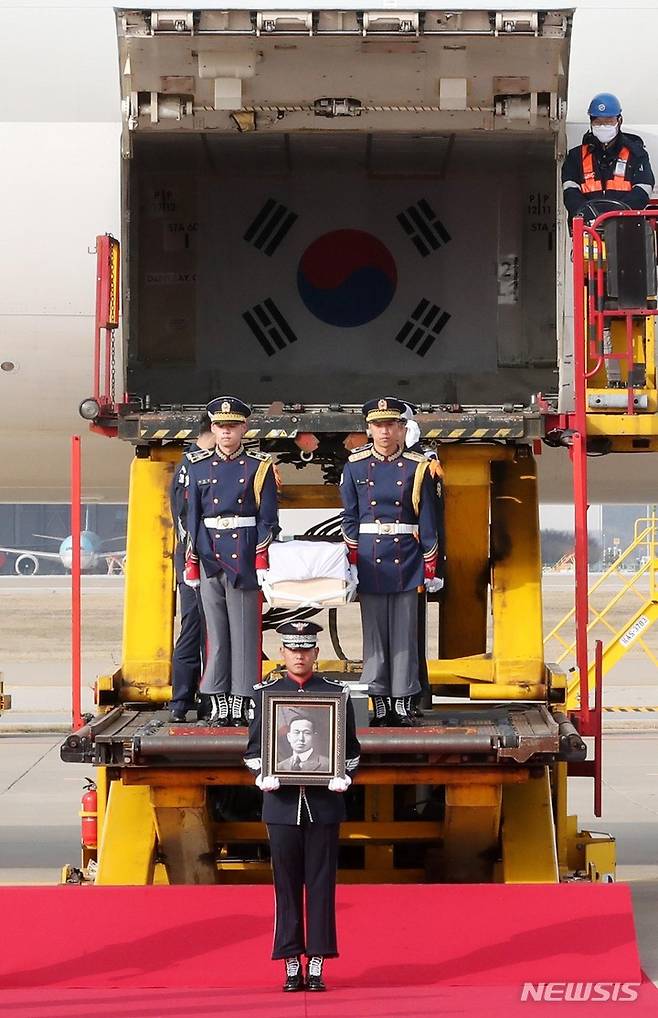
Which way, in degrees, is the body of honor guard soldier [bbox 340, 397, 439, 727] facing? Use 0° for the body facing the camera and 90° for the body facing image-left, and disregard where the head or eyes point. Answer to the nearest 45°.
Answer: approximately 0°

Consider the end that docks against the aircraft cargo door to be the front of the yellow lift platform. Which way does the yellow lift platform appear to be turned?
away from the camera

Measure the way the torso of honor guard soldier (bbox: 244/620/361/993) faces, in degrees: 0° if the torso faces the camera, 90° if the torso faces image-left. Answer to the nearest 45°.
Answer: approximately 0°

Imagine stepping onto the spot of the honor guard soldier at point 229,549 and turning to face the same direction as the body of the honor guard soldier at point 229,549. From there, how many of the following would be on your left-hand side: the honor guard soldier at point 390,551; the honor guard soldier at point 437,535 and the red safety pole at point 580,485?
3
